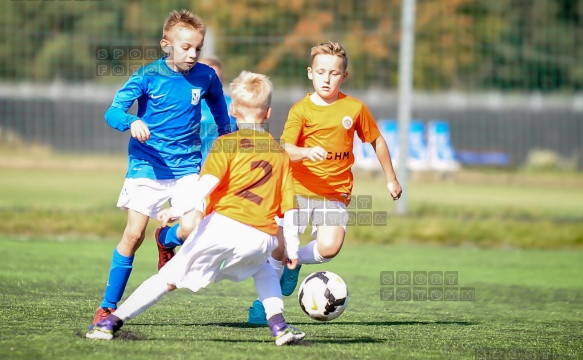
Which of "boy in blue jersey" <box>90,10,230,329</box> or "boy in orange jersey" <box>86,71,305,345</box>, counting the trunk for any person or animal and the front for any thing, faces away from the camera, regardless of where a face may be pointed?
the boy in orange jersey

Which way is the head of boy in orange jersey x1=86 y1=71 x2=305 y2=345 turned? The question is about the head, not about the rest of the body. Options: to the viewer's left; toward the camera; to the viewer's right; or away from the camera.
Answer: away from the camera

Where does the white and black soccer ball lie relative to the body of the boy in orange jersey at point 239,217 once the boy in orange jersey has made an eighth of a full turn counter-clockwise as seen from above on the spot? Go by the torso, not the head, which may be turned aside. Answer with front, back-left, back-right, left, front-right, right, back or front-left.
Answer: right

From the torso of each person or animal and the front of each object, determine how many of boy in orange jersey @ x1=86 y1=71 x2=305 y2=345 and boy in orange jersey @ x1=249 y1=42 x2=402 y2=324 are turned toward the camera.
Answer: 1

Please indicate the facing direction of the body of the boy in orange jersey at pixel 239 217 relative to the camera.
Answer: away from the camera

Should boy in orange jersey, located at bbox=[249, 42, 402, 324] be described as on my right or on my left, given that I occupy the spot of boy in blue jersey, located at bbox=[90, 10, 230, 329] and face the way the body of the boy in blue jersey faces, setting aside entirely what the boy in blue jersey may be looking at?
on my left

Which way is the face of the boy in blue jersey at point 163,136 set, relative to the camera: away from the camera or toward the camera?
toward the camera

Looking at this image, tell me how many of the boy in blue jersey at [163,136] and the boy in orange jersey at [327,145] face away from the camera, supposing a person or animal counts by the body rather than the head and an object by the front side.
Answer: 0

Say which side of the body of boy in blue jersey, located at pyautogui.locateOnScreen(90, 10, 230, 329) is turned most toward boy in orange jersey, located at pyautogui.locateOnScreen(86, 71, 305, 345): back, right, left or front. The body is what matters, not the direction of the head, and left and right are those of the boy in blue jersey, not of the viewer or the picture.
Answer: front

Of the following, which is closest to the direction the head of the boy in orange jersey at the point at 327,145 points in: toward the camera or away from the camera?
toward the camera

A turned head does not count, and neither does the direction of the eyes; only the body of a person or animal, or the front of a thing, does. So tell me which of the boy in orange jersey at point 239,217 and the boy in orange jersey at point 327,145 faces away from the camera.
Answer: the boy in orange jersey at point 239,217

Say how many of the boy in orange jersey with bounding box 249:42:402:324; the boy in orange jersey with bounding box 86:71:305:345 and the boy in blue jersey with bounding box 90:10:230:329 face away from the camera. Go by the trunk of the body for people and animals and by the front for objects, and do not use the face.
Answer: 1

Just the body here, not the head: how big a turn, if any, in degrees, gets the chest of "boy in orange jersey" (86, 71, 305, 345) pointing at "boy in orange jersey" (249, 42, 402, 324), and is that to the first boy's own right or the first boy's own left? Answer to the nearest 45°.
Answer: approximately 45° to the first boy's own right

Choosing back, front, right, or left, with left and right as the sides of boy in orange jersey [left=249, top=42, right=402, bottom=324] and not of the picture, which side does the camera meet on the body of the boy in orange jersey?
front

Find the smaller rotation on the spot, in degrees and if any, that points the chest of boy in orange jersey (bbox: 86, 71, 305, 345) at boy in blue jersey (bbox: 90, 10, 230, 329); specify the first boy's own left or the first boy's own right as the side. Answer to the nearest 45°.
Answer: approximately 45° to the first boy's own left

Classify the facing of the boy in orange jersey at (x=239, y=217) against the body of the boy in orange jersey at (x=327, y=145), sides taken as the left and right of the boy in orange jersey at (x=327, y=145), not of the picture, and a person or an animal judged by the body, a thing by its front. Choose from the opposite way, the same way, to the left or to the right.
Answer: the opposite way
